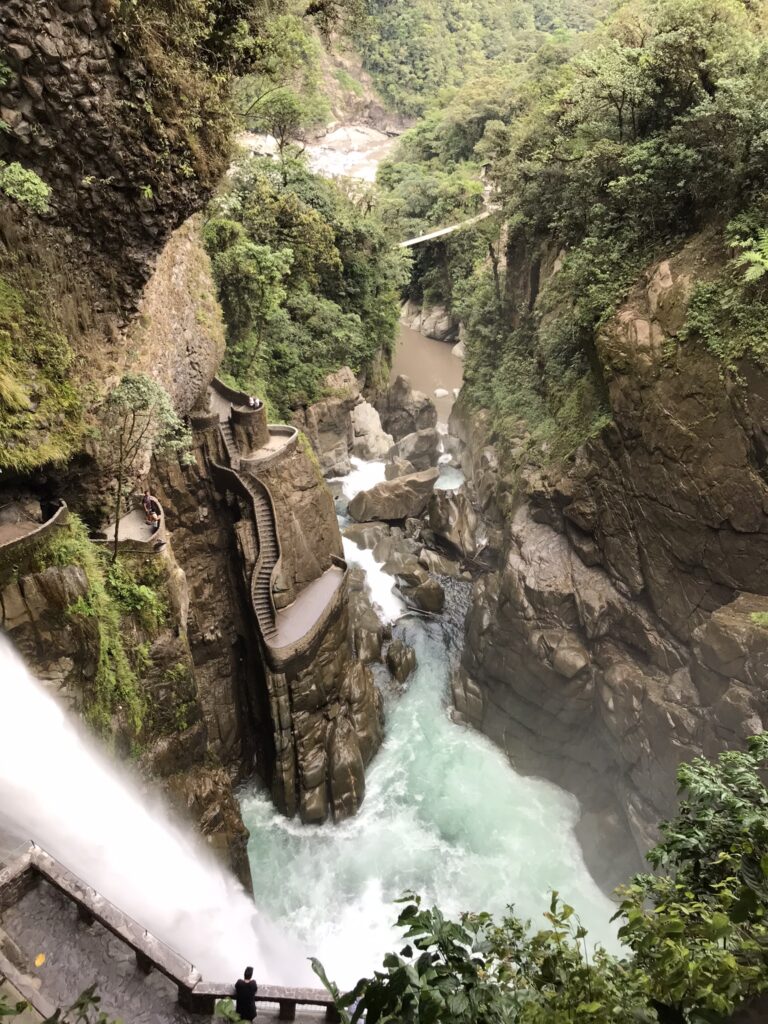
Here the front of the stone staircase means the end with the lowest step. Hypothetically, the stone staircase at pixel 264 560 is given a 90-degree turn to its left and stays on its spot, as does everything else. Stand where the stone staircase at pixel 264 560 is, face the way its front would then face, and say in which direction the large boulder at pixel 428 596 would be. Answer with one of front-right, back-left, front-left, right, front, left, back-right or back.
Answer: front-left

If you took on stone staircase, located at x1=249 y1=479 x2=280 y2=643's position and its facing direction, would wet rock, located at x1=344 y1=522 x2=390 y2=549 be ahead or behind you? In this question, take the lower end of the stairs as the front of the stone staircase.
behind

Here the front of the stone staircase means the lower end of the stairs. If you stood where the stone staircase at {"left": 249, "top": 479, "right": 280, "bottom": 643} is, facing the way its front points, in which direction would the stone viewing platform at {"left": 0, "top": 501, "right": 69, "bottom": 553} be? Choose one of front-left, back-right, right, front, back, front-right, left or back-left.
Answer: front-right

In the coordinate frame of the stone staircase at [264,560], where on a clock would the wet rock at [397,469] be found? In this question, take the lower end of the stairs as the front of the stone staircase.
The wet rock is roughly at 7 o'clock from the stone staircase.

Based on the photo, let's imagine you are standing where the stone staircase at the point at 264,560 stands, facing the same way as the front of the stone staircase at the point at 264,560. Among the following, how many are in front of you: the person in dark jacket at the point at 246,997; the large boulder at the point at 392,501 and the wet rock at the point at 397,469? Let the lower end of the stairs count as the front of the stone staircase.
1

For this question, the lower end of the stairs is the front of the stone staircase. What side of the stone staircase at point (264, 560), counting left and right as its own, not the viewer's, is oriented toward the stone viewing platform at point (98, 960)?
front

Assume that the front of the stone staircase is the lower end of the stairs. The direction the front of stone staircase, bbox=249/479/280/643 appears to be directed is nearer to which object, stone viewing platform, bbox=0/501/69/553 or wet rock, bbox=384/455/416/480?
the stone viewing platform
